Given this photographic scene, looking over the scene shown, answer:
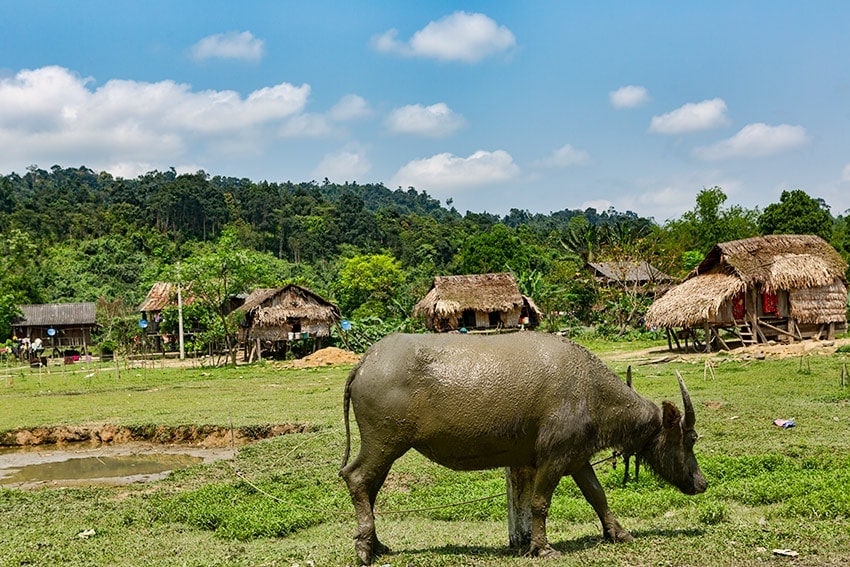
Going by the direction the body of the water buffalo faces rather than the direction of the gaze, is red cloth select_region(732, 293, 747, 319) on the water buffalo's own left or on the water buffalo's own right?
on the water buffalo's own left

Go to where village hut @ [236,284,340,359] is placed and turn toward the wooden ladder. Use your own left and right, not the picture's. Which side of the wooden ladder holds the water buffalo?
right

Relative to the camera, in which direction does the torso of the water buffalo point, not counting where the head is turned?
to the viewer's right

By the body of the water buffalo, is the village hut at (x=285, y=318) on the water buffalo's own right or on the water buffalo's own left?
on the water buffalo's own left

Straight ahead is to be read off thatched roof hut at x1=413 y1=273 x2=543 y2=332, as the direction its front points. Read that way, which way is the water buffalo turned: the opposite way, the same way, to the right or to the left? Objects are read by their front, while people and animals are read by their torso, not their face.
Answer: to the left

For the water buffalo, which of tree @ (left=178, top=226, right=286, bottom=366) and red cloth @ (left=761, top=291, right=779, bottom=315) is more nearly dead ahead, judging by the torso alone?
the red cloth

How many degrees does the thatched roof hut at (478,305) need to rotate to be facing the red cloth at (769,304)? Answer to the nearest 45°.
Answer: approximately 45° to its left

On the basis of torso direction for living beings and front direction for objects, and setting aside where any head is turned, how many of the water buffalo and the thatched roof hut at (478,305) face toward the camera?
1

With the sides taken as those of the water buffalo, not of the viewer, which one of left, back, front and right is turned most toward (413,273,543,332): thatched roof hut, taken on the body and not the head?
left

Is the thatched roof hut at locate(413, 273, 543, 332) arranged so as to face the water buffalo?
yes

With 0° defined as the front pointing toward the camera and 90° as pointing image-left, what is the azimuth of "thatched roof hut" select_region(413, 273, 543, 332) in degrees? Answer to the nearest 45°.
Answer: approximately 0°

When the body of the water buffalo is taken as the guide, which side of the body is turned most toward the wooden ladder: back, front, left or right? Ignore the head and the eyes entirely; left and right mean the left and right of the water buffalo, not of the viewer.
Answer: left
